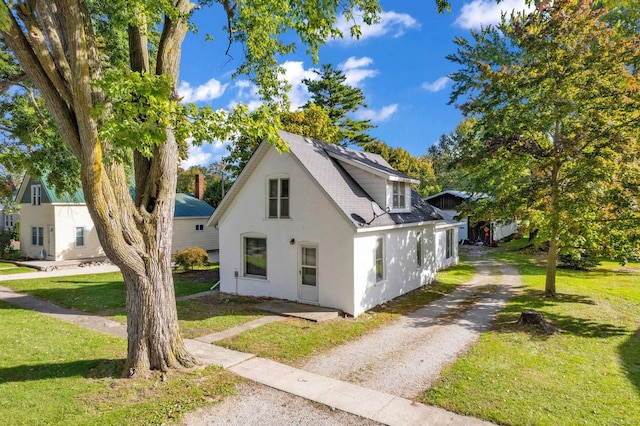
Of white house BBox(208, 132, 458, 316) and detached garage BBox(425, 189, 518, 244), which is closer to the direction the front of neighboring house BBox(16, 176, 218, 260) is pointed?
the white house

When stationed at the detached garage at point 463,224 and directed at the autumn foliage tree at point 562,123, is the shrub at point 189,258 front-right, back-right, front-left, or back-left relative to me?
front-right

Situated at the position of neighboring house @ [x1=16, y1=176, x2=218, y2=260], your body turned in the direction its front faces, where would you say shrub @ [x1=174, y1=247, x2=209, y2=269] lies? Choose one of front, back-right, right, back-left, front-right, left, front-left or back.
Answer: left

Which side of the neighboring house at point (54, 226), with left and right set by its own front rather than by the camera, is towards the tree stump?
left

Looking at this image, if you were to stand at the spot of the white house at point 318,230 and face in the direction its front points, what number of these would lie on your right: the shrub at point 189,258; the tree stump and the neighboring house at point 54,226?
2

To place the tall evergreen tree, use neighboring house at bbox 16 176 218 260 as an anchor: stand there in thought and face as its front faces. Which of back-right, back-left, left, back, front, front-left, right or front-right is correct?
back-left

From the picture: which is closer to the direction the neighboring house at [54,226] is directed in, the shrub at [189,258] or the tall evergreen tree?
the shrub

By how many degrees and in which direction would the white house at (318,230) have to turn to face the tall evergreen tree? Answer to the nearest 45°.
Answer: approximately 135° to its right

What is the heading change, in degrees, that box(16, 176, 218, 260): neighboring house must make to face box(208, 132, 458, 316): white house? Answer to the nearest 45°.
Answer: approximately 90° to its left

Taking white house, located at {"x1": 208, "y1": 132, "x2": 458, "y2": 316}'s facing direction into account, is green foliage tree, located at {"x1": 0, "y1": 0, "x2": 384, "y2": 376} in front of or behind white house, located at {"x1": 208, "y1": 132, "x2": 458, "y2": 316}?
in front

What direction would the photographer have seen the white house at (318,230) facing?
facing the viewer and to the left of the viewer

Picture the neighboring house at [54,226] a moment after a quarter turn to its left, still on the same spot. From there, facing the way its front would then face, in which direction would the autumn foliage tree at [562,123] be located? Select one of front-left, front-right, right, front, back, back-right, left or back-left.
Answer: front

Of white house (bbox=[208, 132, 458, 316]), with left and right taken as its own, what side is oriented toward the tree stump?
left

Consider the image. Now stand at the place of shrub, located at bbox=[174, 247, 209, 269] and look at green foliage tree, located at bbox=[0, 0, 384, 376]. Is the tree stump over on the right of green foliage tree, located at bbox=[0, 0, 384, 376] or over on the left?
left

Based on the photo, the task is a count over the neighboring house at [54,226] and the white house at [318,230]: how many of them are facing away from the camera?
0

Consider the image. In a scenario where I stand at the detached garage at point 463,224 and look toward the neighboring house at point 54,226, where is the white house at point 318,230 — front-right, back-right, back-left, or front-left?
front-left
